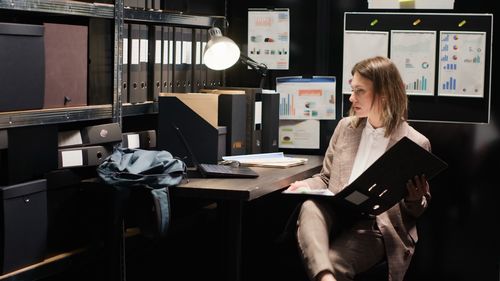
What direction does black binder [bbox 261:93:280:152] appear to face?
toward the camera

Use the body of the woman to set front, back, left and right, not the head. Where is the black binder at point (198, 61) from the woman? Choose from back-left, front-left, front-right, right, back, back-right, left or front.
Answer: right

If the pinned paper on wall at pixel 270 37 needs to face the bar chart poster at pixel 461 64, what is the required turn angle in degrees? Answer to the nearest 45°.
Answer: approximately 90° to its left

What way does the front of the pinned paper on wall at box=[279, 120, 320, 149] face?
toward the camera

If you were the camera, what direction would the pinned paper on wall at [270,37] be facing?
facing the viewer

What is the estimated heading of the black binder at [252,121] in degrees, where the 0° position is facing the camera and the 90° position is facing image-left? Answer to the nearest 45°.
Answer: approximately 0°

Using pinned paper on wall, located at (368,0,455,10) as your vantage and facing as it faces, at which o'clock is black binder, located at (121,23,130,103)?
The black binder is roughly at 2 o'clock from the pinned paper on wall.

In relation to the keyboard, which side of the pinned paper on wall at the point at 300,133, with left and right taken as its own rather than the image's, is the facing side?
front

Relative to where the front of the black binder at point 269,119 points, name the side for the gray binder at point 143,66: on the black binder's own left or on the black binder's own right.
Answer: on the black binder's own right

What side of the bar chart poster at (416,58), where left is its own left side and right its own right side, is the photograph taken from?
front
